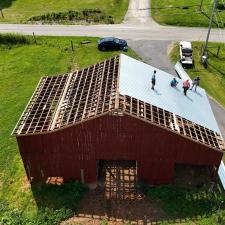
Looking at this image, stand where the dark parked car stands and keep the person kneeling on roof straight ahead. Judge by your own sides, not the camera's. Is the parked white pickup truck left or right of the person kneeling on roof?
left

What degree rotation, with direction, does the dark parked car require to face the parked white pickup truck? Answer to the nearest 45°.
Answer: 0° — it already faces it

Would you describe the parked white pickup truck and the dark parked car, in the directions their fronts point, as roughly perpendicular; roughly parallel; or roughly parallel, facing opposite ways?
roughly perpendicular

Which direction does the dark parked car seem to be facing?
to the viewer's right

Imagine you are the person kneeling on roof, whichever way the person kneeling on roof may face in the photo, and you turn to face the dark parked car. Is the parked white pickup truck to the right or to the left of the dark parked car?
right

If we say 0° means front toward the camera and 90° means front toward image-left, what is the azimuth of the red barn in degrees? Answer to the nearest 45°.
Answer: approximately 0°

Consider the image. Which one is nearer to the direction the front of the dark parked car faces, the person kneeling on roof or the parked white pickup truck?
the parked white pickup truck
